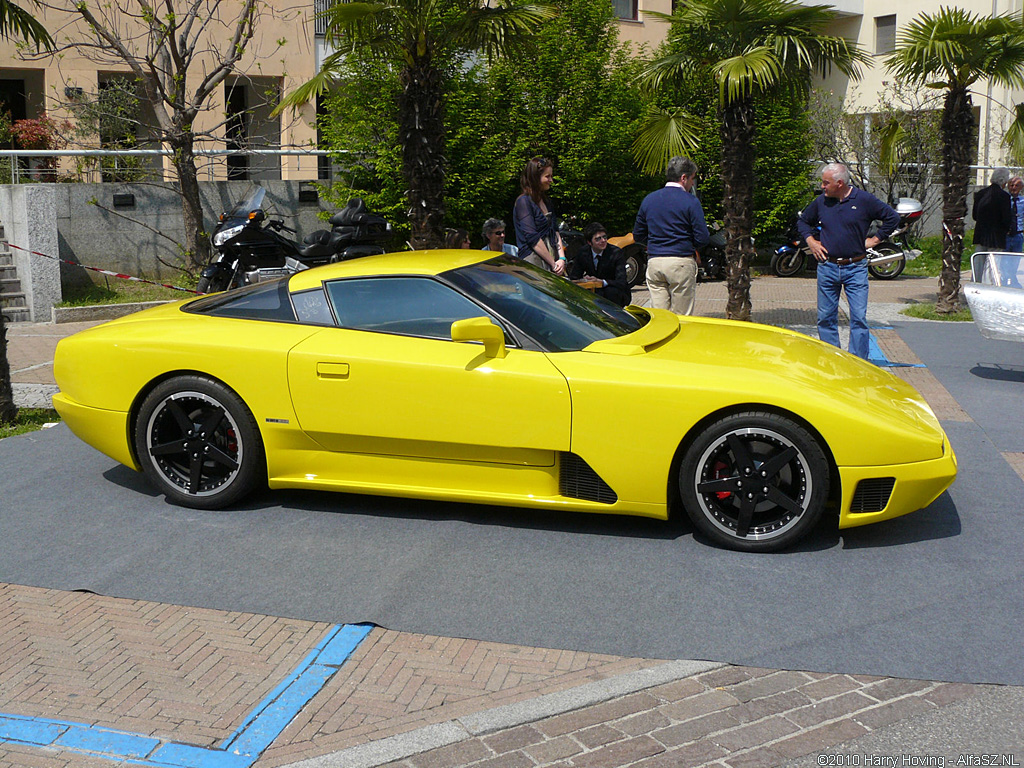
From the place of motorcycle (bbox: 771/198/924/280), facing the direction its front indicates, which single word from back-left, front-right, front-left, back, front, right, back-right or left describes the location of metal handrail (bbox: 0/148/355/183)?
front-left

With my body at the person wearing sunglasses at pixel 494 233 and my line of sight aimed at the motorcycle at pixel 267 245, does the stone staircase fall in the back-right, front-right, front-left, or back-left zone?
front-left

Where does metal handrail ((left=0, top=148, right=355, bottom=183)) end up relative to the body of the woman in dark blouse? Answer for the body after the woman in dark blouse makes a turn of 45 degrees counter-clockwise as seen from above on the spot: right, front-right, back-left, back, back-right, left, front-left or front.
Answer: back-left

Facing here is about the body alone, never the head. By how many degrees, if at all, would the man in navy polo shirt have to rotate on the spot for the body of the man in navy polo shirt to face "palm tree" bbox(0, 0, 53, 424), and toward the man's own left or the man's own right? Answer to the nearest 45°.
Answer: approximately 45° to the man's own right

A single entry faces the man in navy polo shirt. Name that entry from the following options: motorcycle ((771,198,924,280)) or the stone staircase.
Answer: the stone staircase

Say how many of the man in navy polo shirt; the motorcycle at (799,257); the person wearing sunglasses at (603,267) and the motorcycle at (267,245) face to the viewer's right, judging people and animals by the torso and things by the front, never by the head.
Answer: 0

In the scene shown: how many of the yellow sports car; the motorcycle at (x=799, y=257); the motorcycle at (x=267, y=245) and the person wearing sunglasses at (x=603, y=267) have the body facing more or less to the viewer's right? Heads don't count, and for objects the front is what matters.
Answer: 1

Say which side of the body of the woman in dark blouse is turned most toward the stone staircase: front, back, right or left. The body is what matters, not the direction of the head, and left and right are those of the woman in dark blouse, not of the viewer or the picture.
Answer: back

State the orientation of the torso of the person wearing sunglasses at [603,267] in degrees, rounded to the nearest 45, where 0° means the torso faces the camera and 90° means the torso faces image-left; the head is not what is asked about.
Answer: approximately 45°

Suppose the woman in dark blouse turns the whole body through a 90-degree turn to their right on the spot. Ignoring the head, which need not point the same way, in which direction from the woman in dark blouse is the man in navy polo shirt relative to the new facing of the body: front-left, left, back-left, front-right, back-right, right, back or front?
back-left

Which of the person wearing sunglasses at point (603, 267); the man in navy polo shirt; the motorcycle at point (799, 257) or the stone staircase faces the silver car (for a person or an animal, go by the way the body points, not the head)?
the stone staircase

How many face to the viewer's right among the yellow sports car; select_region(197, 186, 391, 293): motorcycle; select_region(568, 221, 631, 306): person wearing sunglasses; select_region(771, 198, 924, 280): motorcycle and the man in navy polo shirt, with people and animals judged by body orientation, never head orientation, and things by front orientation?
1

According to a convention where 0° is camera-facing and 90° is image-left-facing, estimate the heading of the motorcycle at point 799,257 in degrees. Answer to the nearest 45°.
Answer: approximately 90°

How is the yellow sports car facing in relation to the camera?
to the viewer's right

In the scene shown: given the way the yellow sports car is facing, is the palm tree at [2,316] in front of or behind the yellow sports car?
behind
